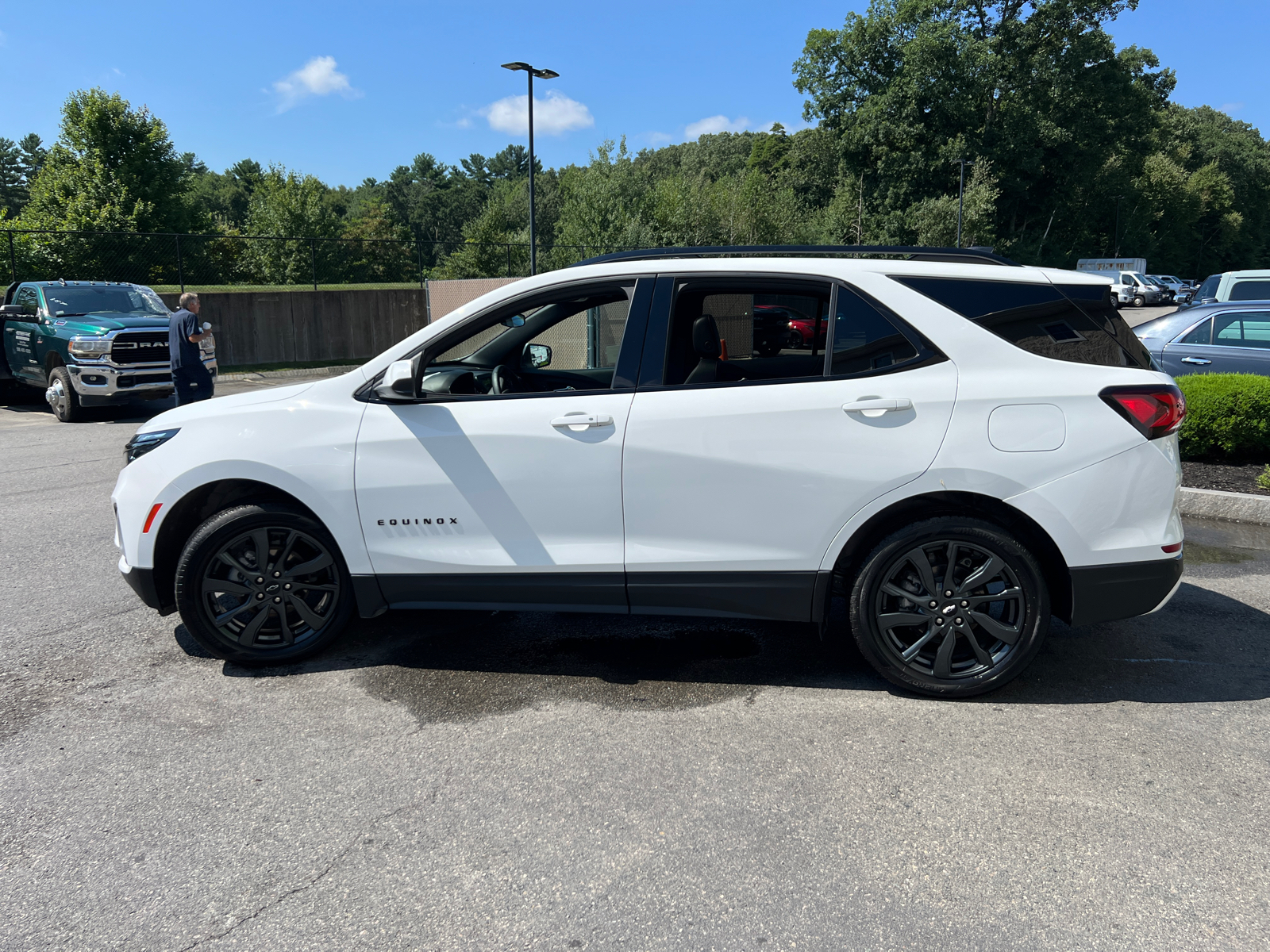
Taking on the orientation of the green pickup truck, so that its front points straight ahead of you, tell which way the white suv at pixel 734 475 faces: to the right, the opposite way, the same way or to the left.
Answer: the opposite way

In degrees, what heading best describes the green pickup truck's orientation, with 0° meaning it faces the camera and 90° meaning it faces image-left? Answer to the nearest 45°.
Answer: approximately 315°

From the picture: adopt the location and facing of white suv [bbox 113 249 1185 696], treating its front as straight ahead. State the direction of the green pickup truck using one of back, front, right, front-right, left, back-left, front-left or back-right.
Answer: front-right

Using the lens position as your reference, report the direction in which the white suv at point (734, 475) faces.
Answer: facing to the left of the viewer

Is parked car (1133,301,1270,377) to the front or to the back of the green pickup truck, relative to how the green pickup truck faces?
to the front
